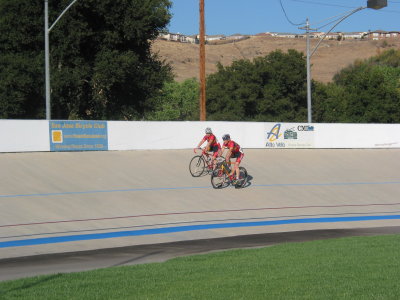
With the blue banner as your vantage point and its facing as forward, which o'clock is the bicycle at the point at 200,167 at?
The bicycle is roughly at 10 o'clock from the blue banner.

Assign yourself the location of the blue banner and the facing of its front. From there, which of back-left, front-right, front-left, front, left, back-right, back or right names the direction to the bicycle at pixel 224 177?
front-left

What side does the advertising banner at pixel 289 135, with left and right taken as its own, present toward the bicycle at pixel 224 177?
front

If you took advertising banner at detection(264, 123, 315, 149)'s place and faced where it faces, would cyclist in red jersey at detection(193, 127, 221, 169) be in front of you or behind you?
in front

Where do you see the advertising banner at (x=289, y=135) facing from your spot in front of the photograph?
facing the viewer

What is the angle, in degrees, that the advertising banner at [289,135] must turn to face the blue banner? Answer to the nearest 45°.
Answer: approximately 45° to its right

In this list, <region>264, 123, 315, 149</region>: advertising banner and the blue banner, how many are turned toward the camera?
2

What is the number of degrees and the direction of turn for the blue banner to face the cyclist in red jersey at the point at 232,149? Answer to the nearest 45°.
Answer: approximately 45° to its left

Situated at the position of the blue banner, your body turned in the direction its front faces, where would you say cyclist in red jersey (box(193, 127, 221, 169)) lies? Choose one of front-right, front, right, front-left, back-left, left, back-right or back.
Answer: front-left

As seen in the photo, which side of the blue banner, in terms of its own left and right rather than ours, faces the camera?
front

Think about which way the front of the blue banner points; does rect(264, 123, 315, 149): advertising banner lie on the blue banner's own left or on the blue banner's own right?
on the blue banner's own left

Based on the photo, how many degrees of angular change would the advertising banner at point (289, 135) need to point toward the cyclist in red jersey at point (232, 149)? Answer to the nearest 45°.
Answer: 0° — it already faces them
